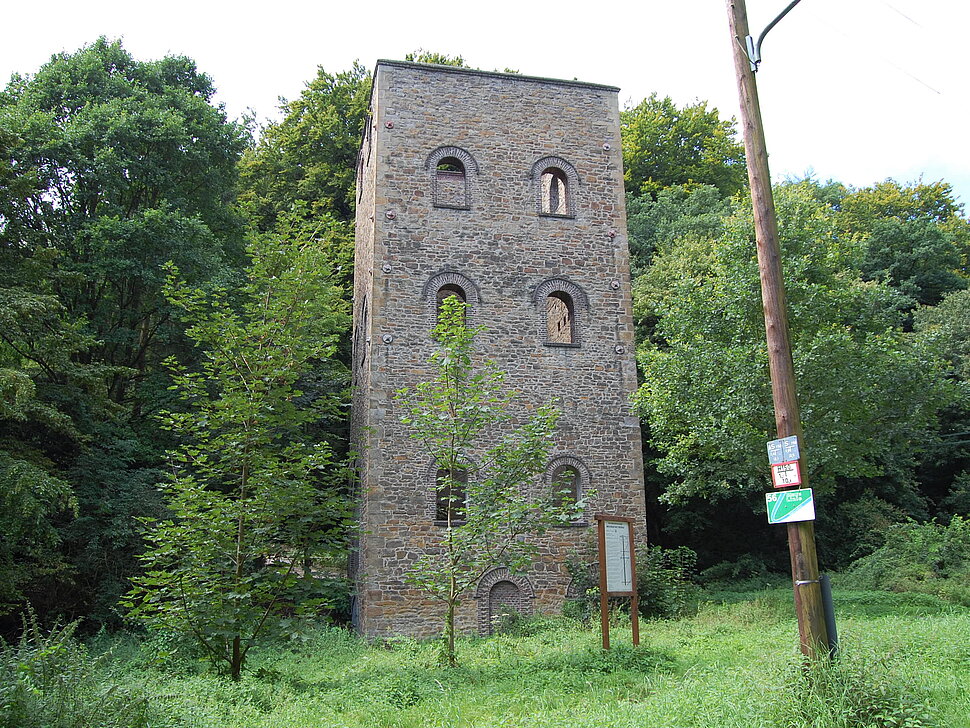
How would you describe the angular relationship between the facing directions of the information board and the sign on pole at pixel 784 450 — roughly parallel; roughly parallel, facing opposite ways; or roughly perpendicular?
roughly parallel

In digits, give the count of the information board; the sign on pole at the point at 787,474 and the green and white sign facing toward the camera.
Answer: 3

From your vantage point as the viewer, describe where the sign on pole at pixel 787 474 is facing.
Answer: facing the viewer

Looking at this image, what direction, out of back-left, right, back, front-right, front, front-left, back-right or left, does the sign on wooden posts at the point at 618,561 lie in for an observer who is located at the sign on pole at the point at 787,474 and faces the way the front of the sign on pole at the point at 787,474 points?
back-right

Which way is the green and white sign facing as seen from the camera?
toward the camera

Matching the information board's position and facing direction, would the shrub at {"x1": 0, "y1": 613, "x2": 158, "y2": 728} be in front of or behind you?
in front

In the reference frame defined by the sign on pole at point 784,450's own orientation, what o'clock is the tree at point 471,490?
The tree is roughly at 4 o'clock from the sign on pole.

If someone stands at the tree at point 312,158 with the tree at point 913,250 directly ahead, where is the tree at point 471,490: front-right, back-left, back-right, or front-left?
front-right

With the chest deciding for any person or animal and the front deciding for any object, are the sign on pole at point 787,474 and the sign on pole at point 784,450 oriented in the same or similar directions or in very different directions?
same or similar directions

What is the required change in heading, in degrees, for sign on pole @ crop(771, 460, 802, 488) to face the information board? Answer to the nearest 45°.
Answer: approximately 135° to its right

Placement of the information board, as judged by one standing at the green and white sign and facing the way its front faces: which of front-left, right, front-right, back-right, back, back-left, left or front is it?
back-right

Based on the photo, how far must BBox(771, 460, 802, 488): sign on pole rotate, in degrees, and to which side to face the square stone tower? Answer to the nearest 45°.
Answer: approximately 135° to its right

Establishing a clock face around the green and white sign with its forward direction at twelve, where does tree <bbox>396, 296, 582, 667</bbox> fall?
The tree is roughly at 4 o'clock from the green and white sign.

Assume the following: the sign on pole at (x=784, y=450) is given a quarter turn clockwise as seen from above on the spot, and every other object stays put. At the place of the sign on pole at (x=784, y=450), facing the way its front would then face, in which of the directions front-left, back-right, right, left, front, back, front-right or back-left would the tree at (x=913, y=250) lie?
right

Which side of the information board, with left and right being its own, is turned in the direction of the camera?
front

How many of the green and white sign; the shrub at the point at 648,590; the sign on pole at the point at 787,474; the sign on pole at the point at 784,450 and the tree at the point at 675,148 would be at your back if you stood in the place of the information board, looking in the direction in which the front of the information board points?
2

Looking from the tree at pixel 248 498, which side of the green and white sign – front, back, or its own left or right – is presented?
right
